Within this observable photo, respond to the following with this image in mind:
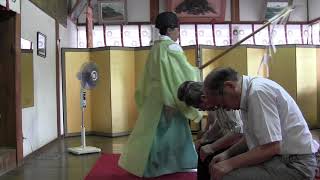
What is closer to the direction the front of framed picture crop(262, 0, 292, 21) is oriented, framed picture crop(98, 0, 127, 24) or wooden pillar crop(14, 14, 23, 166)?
the wooden pillar

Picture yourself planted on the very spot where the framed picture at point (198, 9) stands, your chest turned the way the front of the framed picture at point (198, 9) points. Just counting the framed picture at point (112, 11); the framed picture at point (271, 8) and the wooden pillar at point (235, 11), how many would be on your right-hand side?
1

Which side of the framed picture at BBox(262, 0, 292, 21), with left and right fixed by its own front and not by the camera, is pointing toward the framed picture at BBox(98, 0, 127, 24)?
right

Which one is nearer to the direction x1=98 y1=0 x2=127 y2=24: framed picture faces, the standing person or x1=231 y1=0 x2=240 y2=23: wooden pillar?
the standing person

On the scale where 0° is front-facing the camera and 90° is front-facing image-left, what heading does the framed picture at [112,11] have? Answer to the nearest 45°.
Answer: approximately 0°

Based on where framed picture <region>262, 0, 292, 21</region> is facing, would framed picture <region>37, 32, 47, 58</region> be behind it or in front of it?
in front

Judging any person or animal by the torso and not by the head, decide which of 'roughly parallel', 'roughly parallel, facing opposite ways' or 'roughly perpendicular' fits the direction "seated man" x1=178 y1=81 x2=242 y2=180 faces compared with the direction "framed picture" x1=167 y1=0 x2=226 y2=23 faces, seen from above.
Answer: roughly perpendicular

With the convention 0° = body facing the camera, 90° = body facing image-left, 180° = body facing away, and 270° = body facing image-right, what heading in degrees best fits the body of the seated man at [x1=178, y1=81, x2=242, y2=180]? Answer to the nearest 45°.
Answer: approximately 90°

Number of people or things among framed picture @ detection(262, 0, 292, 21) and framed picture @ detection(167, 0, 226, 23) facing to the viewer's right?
0

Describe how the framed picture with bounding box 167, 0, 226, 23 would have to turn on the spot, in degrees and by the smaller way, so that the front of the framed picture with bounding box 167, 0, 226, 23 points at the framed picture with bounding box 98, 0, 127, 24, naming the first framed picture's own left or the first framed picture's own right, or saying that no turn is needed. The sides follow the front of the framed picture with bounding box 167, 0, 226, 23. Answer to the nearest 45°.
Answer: approximately 90° to the first framed picture's own right

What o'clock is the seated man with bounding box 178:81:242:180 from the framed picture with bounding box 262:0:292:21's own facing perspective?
The seated man is roughly at 12 o'clock from the framed picture.

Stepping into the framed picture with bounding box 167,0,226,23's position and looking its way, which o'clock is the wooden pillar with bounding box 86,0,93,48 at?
The wooden pillar is roughly at 2 o'clock from the framed picture.

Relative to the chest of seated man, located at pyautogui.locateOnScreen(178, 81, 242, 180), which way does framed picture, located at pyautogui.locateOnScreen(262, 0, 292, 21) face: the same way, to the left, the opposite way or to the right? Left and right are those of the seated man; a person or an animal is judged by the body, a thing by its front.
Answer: to the left

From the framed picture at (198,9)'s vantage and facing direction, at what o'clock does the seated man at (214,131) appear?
The seated man is roughly at 12 o'clock from the framed picture.
